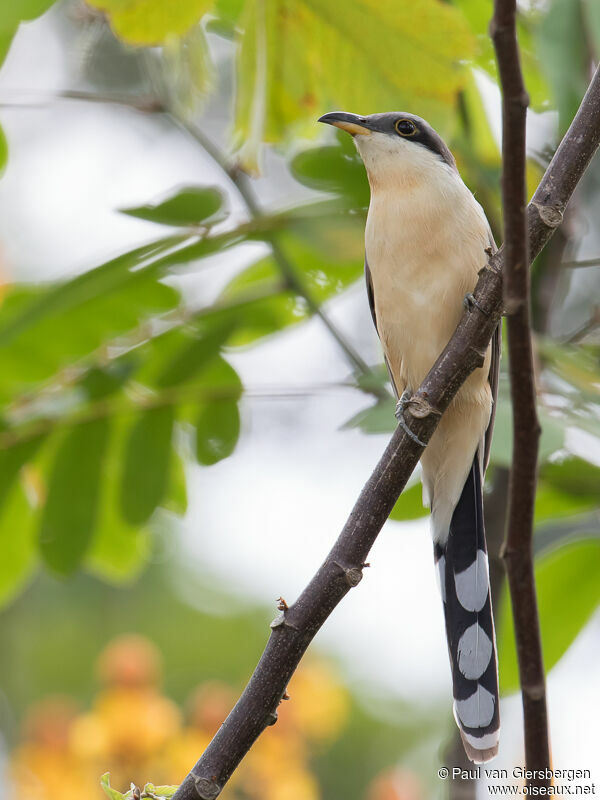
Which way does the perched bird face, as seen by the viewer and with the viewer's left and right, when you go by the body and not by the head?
facing the viewer and to the left of the viewer
